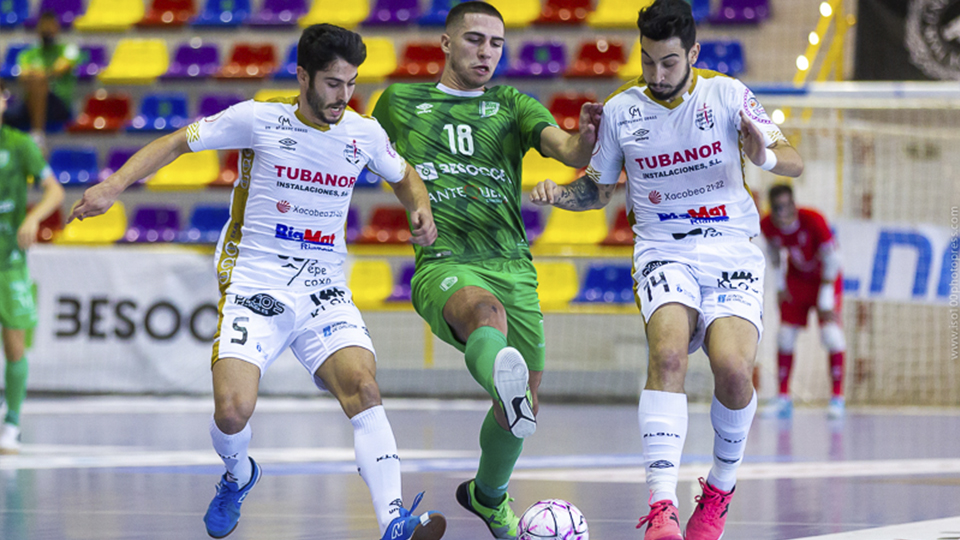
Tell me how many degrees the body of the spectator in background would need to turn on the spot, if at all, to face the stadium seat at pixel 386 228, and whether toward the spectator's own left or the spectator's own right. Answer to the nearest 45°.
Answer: approximately 45° to the spectator's own left

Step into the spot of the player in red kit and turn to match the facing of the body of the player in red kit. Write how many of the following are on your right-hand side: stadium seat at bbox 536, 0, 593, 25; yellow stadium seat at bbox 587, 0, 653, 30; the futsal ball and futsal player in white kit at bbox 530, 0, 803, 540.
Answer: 2

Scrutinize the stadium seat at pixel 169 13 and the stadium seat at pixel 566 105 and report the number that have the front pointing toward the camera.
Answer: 2

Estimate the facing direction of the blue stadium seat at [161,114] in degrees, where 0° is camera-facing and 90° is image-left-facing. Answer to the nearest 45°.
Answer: approximately 0°

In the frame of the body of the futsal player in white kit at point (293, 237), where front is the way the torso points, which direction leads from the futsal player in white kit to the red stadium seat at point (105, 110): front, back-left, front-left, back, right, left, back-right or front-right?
back-left

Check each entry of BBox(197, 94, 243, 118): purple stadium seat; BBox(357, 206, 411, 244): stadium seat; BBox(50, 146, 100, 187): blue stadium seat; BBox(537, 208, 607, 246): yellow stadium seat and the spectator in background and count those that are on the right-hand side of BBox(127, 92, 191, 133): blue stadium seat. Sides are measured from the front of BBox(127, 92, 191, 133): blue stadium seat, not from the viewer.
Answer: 2

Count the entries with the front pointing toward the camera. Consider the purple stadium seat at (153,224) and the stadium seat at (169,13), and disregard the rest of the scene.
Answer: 2
